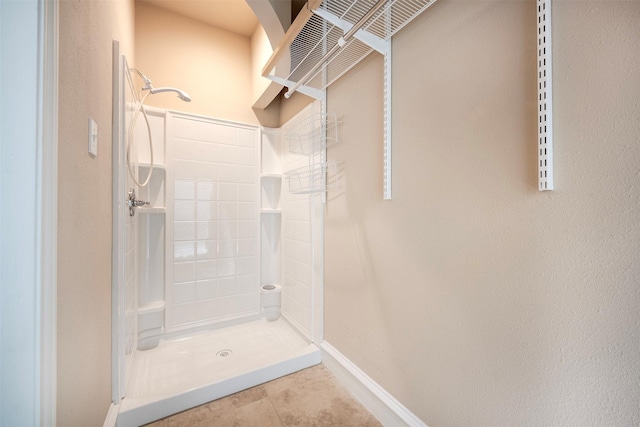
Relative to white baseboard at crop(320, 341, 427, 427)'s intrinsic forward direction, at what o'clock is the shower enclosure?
The shower enclosure is roughly at 2 o'clock from the white baseboard.

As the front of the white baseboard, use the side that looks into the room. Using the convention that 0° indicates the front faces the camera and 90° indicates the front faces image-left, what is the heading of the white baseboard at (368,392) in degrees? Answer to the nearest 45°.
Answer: approximately 45°

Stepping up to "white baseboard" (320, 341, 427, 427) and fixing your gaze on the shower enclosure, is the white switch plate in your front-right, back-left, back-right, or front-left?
front-left

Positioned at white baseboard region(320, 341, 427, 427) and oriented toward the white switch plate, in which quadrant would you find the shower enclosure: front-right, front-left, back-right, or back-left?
front-right
